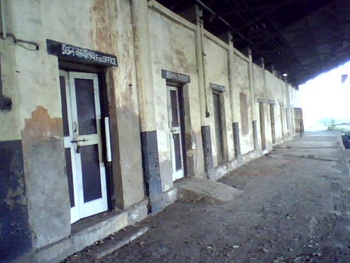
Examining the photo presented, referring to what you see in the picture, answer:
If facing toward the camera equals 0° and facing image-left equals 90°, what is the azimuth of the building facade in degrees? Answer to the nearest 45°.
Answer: approximately 315°
